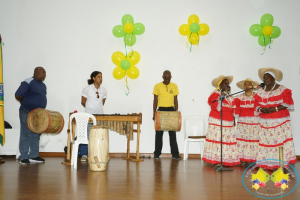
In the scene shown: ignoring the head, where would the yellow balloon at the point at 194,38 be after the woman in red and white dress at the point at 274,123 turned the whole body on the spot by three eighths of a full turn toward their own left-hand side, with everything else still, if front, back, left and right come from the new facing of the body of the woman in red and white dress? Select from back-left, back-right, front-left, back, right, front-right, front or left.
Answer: back-left

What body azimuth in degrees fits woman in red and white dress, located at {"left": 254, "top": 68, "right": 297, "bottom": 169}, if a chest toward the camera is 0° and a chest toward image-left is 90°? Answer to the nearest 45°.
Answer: approximately 45°

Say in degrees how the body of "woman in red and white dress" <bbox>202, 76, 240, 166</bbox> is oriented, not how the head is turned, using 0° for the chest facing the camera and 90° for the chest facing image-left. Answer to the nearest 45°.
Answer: approximately 315°

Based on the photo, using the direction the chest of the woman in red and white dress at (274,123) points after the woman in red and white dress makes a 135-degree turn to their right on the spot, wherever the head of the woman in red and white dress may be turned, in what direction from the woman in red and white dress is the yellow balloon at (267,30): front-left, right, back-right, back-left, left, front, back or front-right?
front
